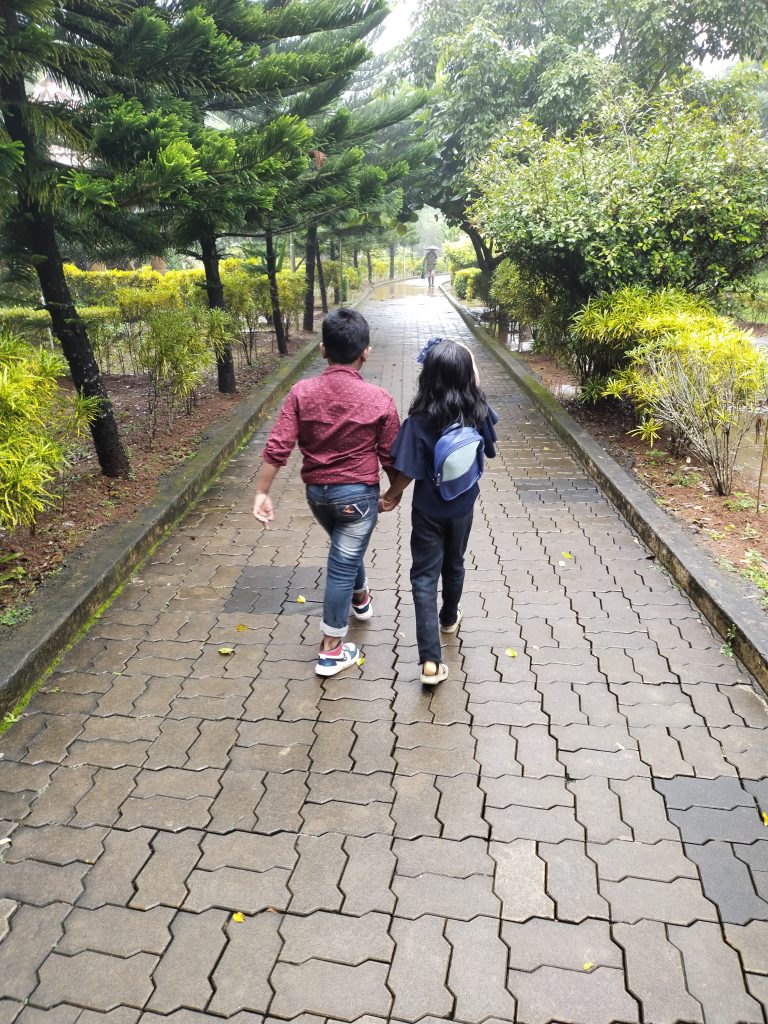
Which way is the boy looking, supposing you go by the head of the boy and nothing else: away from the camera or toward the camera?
away from the camera

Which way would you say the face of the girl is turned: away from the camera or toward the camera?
away from the camera

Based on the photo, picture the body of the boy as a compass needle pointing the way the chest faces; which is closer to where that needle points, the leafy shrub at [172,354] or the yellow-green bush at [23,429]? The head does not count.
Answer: the leafy shrub

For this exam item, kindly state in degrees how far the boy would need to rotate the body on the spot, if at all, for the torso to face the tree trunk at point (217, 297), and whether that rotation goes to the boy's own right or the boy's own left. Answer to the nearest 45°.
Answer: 0° — they already face it

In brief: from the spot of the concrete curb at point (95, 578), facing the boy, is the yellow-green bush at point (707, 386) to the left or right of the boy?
left

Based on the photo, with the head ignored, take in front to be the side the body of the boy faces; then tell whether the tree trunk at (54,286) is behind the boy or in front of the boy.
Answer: in front

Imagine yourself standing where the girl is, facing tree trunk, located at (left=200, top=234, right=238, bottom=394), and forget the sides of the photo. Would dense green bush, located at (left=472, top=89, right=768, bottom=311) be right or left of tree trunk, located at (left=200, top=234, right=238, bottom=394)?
right

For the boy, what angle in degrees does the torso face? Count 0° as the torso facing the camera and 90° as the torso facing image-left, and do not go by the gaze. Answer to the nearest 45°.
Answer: approximately 180°

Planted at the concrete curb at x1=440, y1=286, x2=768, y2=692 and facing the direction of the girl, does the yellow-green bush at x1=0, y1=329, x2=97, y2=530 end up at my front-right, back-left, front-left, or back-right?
front-right

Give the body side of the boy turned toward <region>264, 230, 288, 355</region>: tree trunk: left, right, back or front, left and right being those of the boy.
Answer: front

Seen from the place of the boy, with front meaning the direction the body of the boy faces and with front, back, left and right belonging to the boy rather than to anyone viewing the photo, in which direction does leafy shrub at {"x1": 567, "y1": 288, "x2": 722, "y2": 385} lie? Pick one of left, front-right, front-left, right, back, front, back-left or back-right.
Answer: front-right

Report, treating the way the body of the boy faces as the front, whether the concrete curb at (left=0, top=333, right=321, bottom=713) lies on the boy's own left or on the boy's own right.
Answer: on the boy's own left

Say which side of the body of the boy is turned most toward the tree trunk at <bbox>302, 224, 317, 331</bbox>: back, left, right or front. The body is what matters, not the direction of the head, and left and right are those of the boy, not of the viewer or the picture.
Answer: front

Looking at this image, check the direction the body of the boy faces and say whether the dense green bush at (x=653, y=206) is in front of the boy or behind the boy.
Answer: in front

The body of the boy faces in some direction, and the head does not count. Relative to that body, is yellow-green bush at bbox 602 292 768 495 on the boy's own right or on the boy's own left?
on the boy's own right
